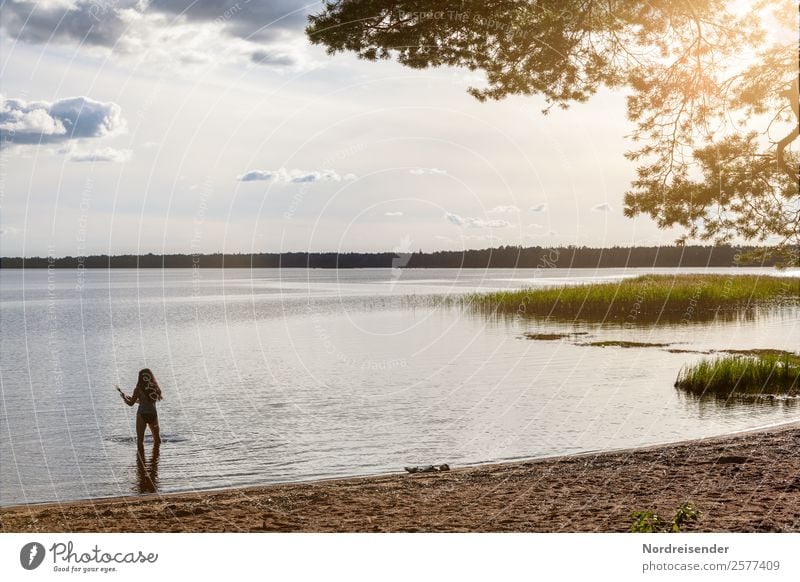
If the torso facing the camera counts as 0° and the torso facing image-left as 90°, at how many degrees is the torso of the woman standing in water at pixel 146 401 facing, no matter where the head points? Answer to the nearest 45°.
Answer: approximately 180°
